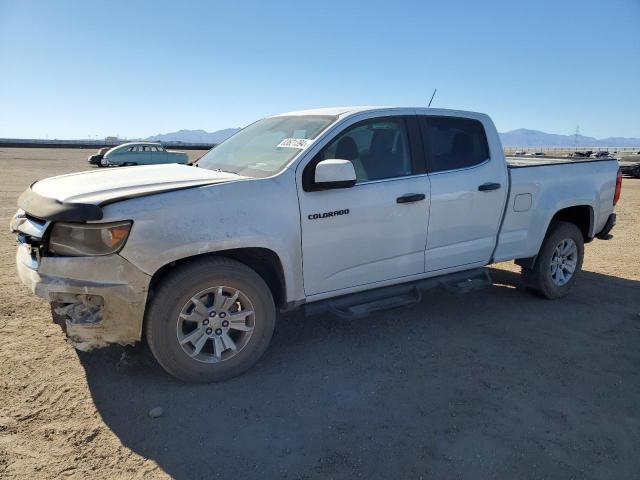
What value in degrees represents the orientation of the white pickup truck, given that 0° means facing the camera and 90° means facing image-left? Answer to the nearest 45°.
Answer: approximately 45°

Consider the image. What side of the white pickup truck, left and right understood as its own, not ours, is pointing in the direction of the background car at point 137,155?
right
